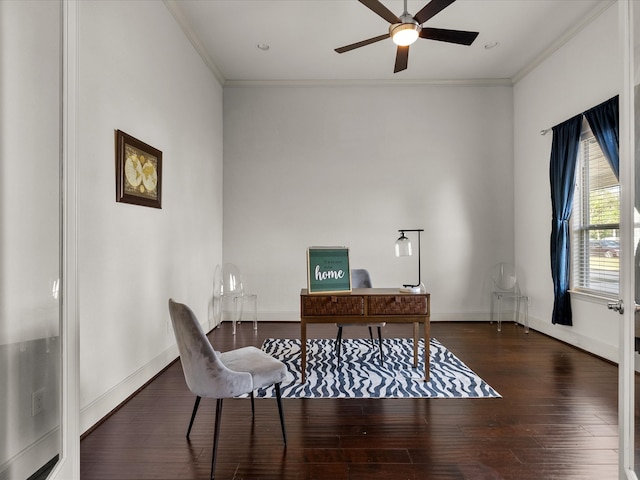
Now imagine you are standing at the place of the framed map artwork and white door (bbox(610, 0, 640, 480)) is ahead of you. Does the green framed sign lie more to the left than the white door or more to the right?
left

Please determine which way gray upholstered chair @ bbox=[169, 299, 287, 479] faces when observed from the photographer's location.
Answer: facing away from the viewer and to the right of the viewer

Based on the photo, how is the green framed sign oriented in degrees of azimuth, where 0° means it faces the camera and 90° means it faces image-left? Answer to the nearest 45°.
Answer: approximately 0°

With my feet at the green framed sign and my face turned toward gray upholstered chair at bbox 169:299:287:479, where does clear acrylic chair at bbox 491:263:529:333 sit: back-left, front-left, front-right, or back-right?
back-left
